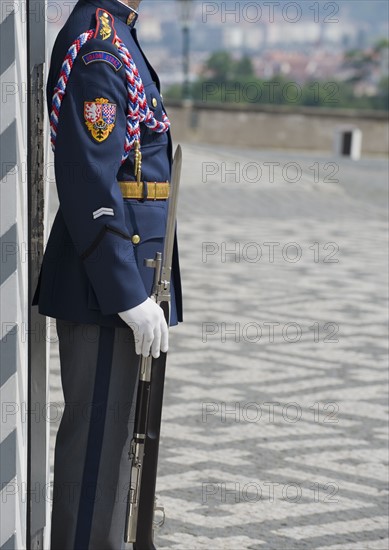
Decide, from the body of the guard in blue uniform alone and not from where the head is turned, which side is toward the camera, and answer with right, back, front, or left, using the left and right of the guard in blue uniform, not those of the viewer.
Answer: right
